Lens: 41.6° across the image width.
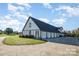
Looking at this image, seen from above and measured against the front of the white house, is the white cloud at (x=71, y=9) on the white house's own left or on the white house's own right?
on the white house's own left
